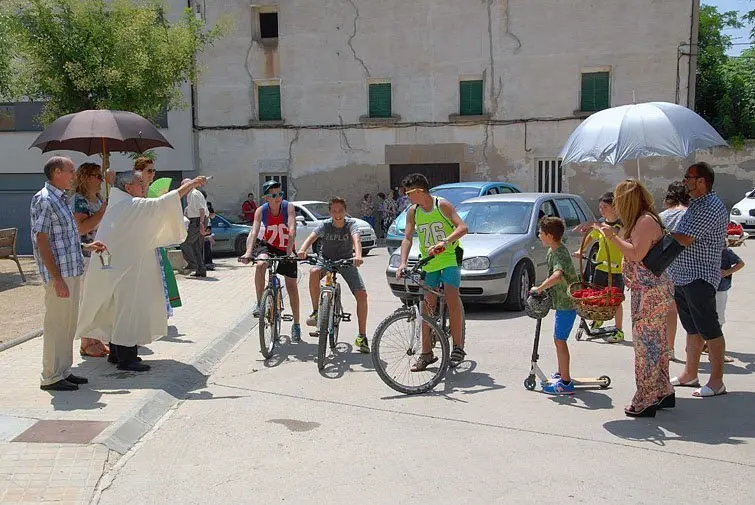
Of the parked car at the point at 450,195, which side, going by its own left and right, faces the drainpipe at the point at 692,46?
back

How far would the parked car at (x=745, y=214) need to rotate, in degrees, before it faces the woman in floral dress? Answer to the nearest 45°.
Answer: approximately 45° to its left

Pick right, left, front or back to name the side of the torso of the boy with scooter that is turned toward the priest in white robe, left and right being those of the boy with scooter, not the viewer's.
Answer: front

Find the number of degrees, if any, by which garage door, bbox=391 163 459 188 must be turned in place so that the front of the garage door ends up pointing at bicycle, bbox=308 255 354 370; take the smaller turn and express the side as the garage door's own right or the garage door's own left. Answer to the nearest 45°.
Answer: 0° — it already faces it

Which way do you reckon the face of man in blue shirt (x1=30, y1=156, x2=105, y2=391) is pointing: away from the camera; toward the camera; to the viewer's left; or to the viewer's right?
to the viewer's right

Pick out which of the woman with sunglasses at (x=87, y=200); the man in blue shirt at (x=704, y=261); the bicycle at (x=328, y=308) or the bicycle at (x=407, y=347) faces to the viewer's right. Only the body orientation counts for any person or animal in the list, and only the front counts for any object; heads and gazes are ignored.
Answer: the woman with sunglasses

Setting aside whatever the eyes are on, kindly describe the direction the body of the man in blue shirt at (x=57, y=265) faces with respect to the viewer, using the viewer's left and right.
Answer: facing to the right of the viewer

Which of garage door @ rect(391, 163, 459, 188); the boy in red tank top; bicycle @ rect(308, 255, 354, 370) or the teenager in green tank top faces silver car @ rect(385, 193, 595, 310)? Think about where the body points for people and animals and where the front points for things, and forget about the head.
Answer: the garage door

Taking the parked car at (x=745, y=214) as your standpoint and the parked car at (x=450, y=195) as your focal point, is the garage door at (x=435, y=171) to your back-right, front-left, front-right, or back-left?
front-right

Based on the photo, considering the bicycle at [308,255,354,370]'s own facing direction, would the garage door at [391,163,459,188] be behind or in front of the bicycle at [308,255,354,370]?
behind

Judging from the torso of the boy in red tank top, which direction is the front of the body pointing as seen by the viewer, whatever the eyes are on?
toward the camera

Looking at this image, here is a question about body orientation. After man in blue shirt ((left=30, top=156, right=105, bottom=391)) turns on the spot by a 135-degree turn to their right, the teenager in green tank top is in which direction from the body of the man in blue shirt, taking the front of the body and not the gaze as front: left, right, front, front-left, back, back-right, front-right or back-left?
back-left

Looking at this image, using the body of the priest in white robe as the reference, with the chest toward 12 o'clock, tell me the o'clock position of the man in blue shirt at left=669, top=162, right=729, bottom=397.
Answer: The man in blue shirt is roughly at 1 o'clock from the priest in white robe.

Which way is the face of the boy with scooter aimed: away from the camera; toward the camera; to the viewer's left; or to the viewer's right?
to the viewer's left

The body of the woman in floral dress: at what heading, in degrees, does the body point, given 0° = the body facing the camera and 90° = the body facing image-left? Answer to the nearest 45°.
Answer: approximately 90°

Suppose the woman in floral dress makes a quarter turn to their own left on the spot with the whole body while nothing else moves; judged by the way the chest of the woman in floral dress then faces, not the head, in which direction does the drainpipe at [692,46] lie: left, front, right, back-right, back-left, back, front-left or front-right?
back

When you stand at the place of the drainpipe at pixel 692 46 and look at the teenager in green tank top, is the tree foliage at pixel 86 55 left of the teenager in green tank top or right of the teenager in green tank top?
right

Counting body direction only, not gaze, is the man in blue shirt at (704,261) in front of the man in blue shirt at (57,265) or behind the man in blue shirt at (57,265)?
in front

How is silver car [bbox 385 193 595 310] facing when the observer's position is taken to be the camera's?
facing the viewer and to the left of the viewer

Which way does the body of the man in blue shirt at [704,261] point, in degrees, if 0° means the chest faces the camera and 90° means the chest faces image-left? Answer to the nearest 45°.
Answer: approximately 90°
